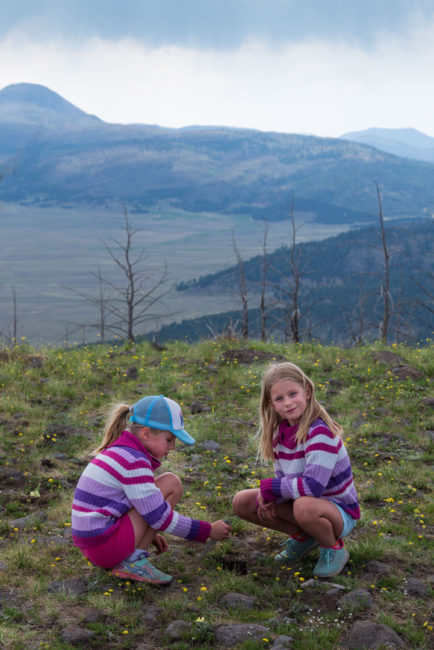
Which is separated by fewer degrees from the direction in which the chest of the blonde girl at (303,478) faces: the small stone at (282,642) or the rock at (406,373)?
the small stone

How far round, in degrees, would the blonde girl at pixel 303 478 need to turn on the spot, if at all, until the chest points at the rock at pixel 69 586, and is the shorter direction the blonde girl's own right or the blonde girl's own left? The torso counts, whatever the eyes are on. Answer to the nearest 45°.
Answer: approximately 45° to the blonde girl's own right

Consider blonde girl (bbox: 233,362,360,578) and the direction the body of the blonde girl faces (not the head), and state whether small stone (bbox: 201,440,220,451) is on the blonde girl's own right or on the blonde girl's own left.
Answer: on the blonde girl's own right

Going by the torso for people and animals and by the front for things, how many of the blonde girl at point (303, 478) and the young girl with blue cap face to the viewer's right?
1

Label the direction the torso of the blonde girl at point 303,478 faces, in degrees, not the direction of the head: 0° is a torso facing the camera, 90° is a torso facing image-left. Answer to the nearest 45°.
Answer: approximately 45°

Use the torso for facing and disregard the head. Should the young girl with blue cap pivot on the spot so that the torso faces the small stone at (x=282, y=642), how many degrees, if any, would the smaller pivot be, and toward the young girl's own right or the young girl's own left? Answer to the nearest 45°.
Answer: approximately 45° to the young girl's own right

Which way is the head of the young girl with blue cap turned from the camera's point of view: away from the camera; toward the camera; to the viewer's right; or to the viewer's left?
to the viewer's right

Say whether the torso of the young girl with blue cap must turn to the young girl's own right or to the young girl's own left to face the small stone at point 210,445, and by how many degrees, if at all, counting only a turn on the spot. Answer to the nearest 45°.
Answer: approximately 90° to the young girl's own left

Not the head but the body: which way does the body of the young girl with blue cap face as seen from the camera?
to the viewer's right

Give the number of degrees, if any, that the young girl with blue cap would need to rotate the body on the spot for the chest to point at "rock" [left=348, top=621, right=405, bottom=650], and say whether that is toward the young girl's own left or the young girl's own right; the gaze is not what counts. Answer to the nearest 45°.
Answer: approximately 45° to the young girl's own right

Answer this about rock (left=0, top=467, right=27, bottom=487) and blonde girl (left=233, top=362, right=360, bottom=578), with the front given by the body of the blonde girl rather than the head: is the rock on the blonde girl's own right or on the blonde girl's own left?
on the blonde girl's own right
